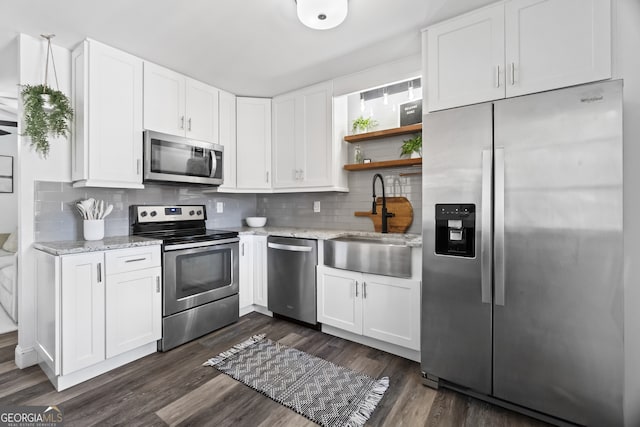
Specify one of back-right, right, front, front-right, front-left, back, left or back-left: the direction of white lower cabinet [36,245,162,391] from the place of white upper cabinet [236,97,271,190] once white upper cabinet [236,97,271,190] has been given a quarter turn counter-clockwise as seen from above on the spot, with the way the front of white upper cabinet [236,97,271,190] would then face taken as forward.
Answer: back-right

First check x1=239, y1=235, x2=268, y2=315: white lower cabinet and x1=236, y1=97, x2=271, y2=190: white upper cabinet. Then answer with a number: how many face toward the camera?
2

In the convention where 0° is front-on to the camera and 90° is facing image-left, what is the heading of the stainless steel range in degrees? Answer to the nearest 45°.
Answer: approximately 315°

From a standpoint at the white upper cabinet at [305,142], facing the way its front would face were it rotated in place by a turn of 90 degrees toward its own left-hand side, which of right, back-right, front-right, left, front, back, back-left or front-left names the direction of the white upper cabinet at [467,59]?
front

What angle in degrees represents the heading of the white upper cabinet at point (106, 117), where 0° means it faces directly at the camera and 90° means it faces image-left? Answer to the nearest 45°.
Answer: approximately 315°

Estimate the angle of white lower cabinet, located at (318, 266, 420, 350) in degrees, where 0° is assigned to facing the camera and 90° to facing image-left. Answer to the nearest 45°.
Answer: approximately 45°

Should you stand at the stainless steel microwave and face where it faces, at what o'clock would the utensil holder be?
The utensil holder is roughly at 4 o'clock from the stainless steel microwave.

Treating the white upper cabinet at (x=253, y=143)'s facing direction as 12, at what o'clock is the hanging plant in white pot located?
The hanging plant in white pot is roughly at 2 o'clock from the white upper cabinet.
